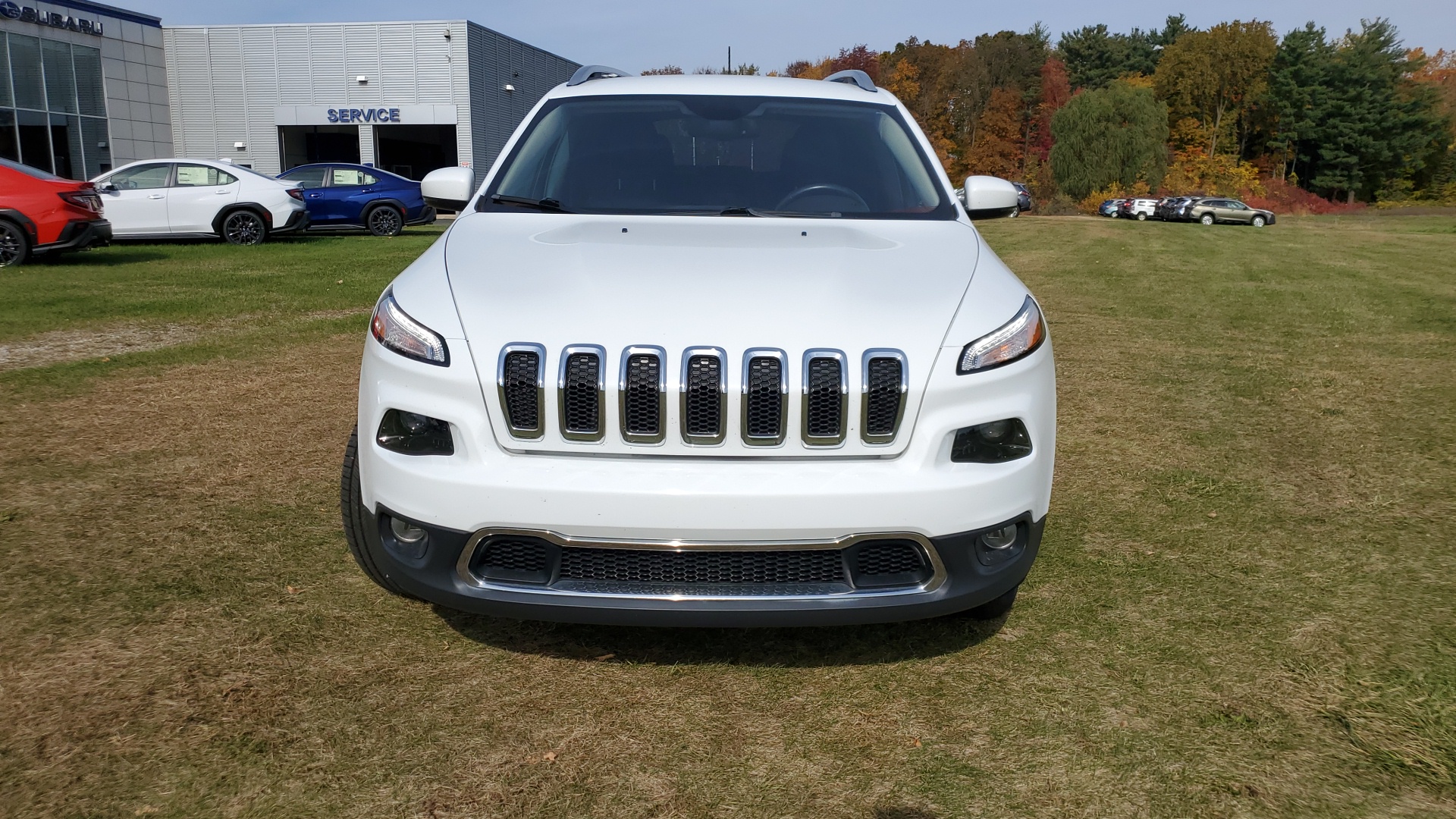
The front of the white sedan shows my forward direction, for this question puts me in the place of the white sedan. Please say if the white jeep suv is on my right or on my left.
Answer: on my left

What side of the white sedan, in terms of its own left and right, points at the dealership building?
right

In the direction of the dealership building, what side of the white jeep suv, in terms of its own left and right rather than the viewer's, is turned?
back

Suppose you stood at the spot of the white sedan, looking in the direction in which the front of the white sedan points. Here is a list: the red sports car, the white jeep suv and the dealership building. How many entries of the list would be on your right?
1

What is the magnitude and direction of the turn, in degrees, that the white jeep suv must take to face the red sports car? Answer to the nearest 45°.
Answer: approximately 135° to its right

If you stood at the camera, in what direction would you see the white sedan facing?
facing to the left of the viewer

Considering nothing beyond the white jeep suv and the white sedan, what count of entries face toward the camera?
1

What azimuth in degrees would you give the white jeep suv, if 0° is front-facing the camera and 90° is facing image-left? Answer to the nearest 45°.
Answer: approximately 0°
